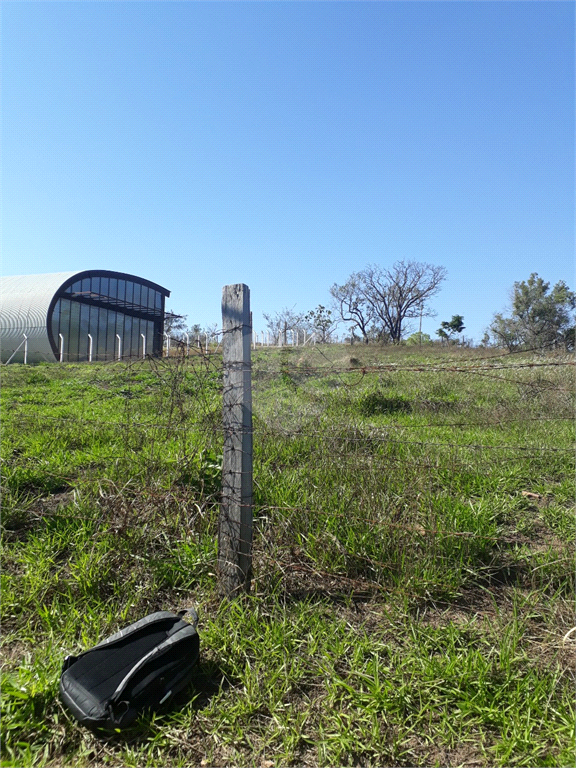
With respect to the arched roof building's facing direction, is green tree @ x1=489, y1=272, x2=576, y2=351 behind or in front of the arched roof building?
in front

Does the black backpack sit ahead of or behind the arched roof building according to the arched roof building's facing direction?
ahead

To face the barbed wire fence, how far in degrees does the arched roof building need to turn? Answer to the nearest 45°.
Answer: approximately 45° to its right

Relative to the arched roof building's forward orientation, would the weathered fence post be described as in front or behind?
in front

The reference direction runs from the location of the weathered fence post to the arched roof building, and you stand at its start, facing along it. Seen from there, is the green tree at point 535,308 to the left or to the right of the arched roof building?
right

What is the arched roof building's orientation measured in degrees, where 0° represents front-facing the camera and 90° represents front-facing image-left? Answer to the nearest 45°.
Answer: approximately 315°

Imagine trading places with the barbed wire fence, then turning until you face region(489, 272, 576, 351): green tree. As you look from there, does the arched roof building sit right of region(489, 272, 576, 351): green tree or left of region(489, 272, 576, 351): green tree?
left
